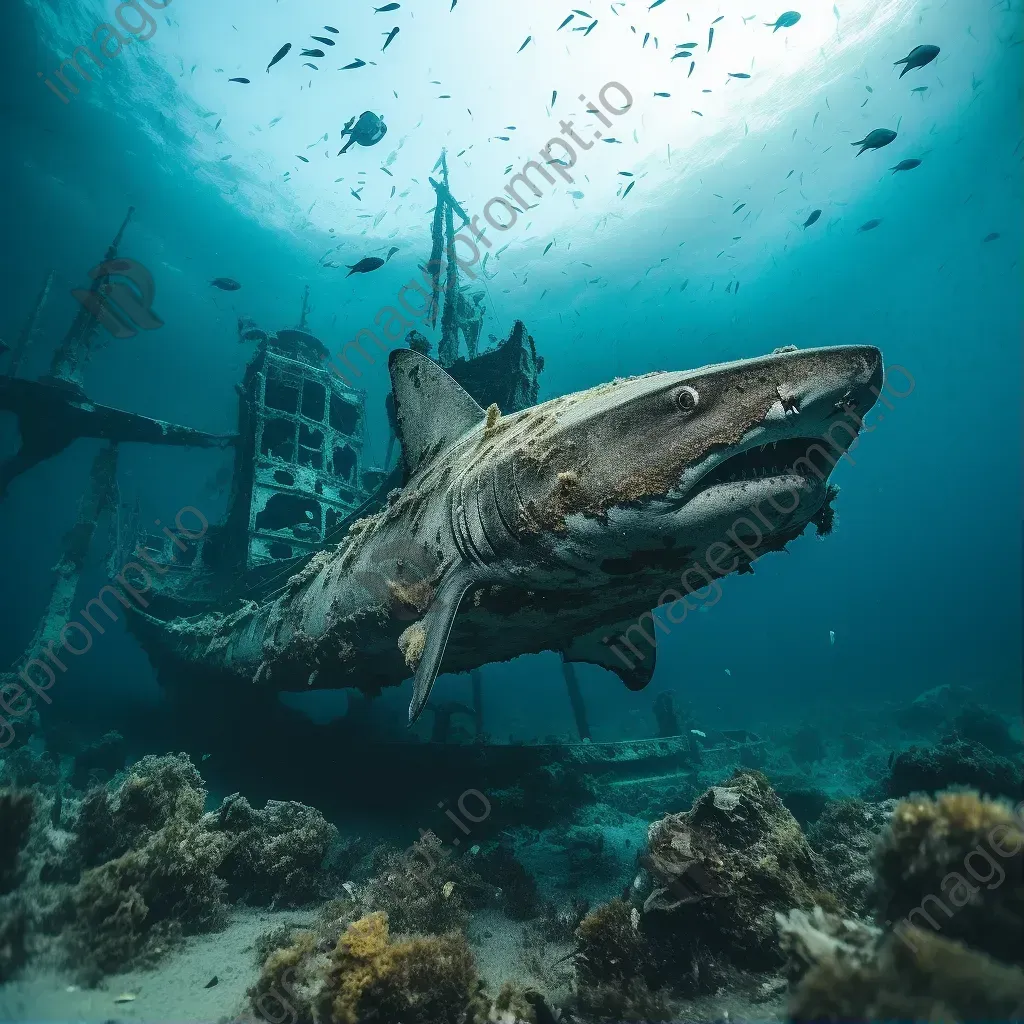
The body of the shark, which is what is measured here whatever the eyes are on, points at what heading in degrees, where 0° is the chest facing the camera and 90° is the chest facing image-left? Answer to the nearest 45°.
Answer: approximately 315°

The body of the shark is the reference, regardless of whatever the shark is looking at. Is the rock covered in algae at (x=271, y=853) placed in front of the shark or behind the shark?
behind
